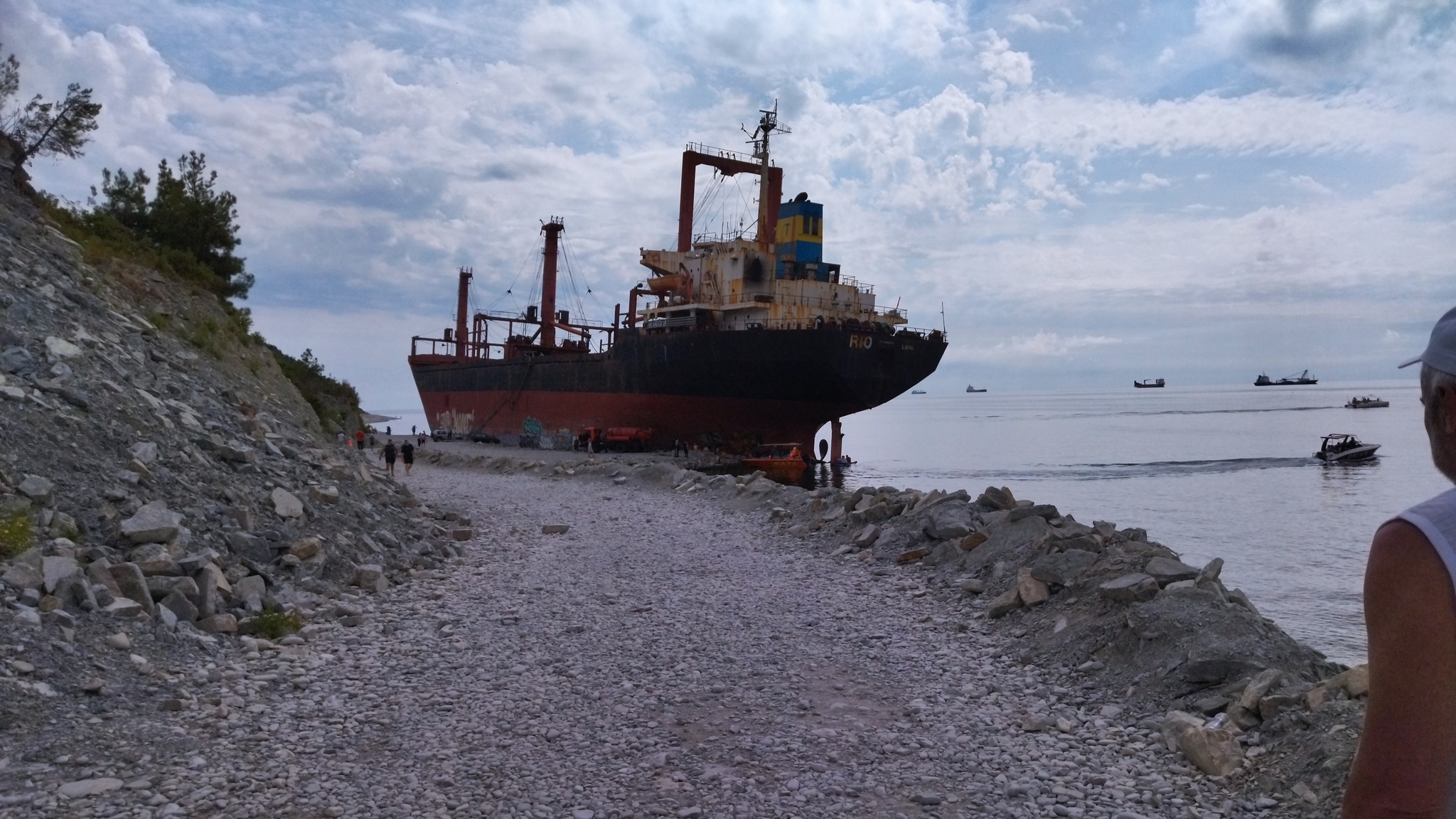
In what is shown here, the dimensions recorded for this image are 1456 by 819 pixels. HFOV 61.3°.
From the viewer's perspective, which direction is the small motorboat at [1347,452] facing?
to the viewer's right

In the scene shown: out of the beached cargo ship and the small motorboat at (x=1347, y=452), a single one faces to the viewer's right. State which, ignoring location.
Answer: the small motorboat

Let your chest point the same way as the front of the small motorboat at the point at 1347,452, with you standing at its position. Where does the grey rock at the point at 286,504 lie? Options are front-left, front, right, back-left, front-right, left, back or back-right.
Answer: right

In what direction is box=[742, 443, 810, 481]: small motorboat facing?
to the viewer's left

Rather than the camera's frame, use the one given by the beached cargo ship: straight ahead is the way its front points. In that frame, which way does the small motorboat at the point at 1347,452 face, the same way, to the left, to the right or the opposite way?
the opposite way

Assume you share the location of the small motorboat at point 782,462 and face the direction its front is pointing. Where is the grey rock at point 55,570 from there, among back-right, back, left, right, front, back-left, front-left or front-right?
left

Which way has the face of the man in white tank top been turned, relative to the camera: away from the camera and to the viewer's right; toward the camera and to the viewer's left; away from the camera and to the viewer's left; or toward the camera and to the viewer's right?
away from the camera and to the viewer's left

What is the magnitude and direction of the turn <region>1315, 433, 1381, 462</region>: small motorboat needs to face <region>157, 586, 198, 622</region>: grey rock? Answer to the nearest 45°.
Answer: approximately 90° to its right

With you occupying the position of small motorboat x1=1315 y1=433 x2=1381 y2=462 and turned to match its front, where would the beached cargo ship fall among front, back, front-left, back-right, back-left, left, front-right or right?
back-right

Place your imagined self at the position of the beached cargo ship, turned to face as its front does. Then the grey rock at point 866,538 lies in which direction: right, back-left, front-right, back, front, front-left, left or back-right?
back-left

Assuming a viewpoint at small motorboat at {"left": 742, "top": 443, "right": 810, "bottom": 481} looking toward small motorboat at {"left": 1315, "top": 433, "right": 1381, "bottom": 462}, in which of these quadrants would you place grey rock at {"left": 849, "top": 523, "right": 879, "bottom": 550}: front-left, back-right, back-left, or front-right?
back-right

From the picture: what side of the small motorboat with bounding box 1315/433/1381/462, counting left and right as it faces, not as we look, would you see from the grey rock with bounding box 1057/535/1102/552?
right
